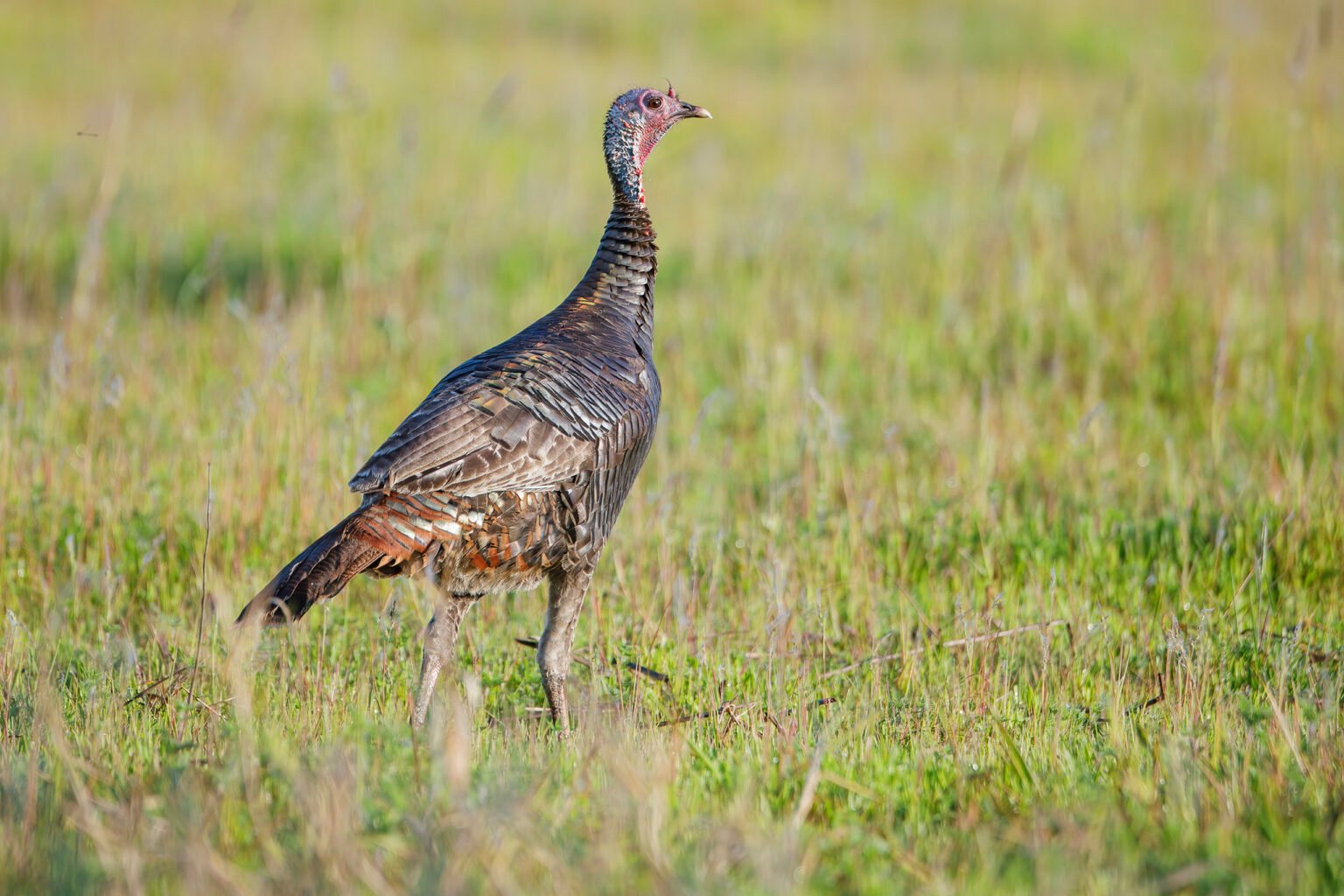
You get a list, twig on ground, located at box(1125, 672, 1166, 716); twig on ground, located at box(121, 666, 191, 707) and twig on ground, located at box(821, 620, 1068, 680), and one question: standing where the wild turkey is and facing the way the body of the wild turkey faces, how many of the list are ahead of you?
2

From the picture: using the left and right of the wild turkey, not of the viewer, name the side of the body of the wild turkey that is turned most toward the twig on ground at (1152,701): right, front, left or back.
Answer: front

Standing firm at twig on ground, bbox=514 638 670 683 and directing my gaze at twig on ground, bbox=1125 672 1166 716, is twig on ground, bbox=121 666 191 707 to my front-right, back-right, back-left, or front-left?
back-right

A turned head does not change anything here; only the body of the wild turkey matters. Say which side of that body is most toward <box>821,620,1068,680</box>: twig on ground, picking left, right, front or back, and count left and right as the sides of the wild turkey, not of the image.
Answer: front

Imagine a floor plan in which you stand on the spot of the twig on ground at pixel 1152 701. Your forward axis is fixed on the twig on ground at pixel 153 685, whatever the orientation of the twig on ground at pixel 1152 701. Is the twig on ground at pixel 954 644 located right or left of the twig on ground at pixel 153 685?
right

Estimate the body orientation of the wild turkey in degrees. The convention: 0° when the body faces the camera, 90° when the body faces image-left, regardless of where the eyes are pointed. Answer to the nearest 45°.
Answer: approximately 270°

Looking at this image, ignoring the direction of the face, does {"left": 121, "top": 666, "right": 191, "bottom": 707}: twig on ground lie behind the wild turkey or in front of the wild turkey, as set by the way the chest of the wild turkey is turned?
behind

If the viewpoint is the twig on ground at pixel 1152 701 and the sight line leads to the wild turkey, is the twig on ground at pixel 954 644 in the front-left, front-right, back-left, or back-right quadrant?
front-right
